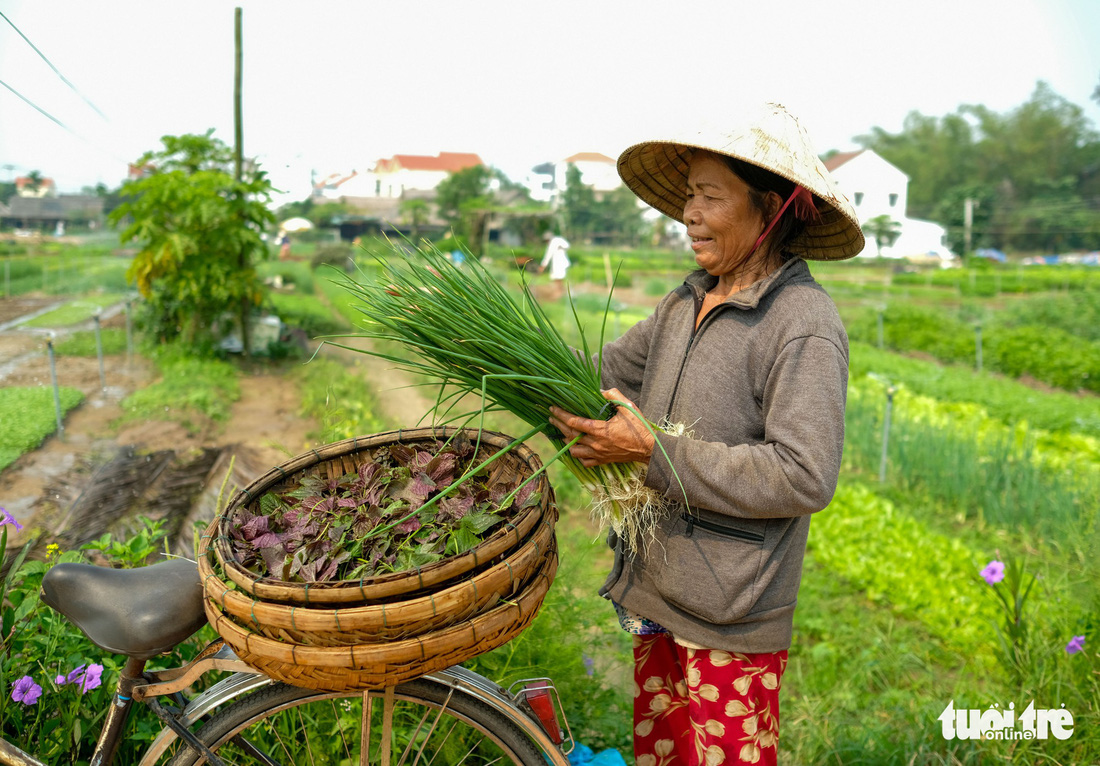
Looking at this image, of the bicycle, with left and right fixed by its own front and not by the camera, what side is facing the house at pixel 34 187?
right

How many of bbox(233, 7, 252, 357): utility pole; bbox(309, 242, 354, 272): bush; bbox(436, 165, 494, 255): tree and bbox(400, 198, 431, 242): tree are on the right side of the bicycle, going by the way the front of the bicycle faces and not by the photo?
4

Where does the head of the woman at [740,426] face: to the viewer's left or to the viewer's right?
to the viewer's left

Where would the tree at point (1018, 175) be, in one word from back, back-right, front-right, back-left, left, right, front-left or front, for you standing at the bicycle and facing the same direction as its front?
back-right

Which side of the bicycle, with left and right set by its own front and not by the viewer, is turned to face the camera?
left

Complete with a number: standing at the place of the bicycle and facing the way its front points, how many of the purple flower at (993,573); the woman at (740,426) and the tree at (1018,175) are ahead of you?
0

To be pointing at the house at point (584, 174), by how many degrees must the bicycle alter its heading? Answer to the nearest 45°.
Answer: approximately 90° to its right

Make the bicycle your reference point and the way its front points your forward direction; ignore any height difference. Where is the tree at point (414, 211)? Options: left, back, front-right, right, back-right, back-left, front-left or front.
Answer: right

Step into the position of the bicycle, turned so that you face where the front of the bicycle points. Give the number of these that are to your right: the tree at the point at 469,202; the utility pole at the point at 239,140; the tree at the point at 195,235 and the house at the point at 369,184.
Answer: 4

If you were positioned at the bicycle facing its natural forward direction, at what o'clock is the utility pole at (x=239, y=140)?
The utility pole is roughly at 3 o'clock from the bicycle.
